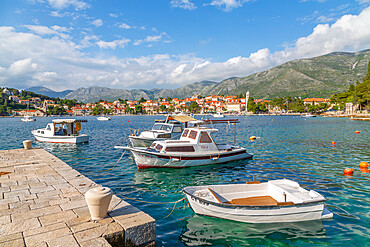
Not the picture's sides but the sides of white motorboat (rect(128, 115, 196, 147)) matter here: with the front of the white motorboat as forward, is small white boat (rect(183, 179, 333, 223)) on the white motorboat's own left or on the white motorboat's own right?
on the white motorboat's own left

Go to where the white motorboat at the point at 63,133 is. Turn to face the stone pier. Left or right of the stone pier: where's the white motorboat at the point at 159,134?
left
